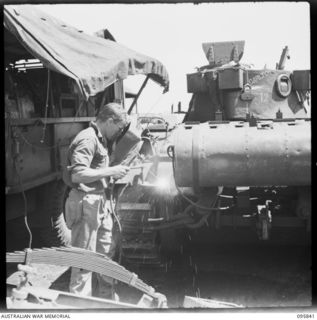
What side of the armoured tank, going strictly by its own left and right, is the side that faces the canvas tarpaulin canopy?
left

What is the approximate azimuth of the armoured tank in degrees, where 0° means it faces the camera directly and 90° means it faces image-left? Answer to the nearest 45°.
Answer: approximately 180°

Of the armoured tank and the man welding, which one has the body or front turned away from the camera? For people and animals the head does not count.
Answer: the armoured tank

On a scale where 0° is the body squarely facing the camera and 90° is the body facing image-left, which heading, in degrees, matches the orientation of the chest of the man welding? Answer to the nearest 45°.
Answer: approximately 270°

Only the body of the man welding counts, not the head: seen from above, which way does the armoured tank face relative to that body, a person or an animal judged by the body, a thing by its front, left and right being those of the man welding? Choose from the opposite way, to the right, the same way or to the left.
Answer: to the left

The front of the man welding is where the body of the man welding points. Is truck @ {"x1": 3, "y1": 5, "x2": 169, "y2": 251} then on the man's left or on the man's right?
on the man's left

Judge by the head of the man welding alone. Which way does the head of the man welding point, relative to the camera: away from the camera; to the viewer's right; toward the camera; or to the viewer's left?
to the viewer's right

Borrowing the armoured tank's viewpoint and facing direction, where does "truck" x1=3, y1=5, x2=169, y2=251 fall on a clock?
The truck is roughly at 10 o'clock from the armoured tank.

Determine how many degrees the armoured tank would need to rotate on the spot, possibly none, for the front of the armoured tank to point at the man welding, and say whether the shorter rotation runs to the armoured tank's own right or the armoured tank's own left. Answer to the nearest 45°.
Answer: approximately 135° to the armoured tank's own left

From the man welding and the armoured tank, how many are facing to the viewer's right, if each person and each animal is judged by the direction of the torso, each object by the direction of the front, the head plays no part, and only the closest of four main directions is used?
1
